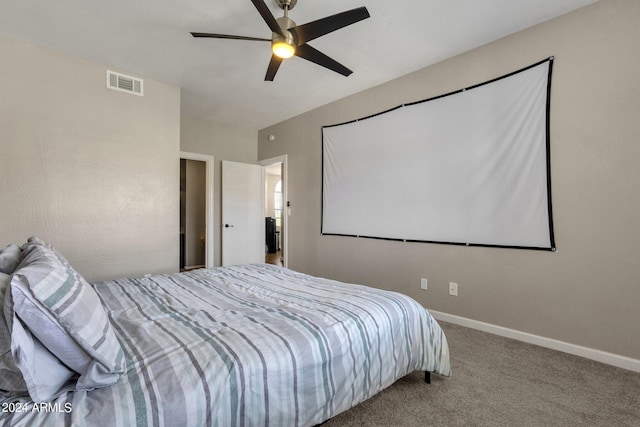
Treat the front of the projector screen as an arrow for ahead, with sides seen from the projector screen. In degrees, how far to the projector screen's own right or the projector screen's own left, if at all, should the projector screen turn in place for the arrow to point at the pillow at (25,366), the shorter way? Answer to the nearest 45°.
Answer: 0° — it already faces it

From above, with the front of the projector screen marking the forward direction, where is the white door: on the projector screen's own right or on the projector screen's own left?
on the projector screen's own right

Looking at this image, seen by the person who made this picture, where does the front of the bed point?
facing away from the viewer and to the right of the viewer

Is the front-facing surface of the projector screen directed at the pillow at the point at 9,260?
yes

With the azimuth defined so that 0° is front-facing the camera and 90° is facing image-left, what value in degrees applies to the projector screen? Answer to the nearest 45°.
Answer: approximately 45°

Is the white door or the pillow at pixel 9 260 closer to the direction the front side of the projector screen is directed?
the pillow
